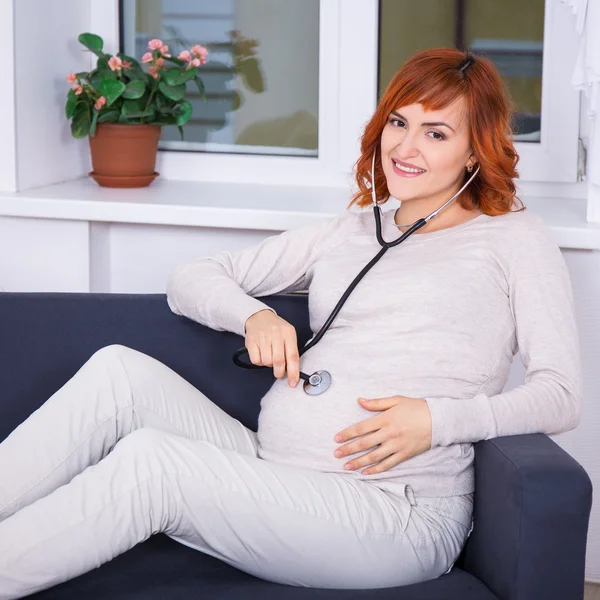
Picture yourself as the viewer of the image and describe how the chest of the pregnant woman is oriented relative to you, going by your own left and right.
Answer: facing the viewer and to the left of the viewer

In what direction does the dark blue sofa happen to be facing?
toward the camera

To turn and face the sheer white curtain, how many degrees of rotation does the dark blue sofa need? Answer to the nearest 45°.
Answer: approximately 135° to its left

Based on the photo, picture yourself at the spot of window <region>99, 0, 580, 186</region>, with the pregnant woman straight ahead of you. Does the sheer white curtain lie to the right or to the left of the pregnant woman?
left

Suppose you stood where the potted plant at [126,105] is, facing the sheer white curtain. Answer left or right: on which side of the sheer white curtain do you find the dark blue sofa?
right

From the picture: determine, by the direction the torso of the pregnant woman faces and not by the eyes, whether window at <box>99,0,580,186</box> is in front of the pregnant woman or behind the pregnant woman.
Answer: behind

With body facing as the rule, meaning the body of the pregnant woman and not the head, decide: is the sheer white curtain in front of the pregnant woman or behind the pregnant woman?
behind

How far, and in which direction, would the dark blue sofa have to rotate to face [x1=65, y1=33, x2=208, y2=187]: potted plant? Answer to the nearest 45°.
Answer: approximately 180°

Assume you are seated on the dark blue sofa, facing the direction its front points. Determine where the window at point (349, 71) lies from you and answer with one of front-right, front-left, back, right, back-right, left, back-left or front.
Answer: back
